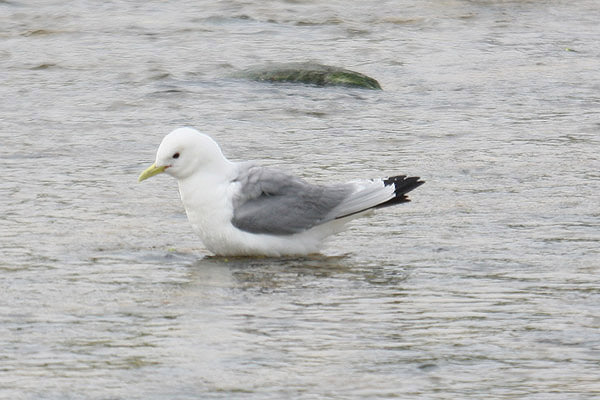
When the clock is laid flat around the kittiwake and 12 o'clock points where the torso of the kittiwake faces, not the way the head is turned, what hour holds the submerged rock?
The submerged rock is roughly at 3 o'clock from the kittiwake.

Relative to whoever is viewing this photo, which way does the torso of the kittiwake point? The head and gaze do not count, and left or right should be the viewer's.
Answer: facing to the left of the viewer
